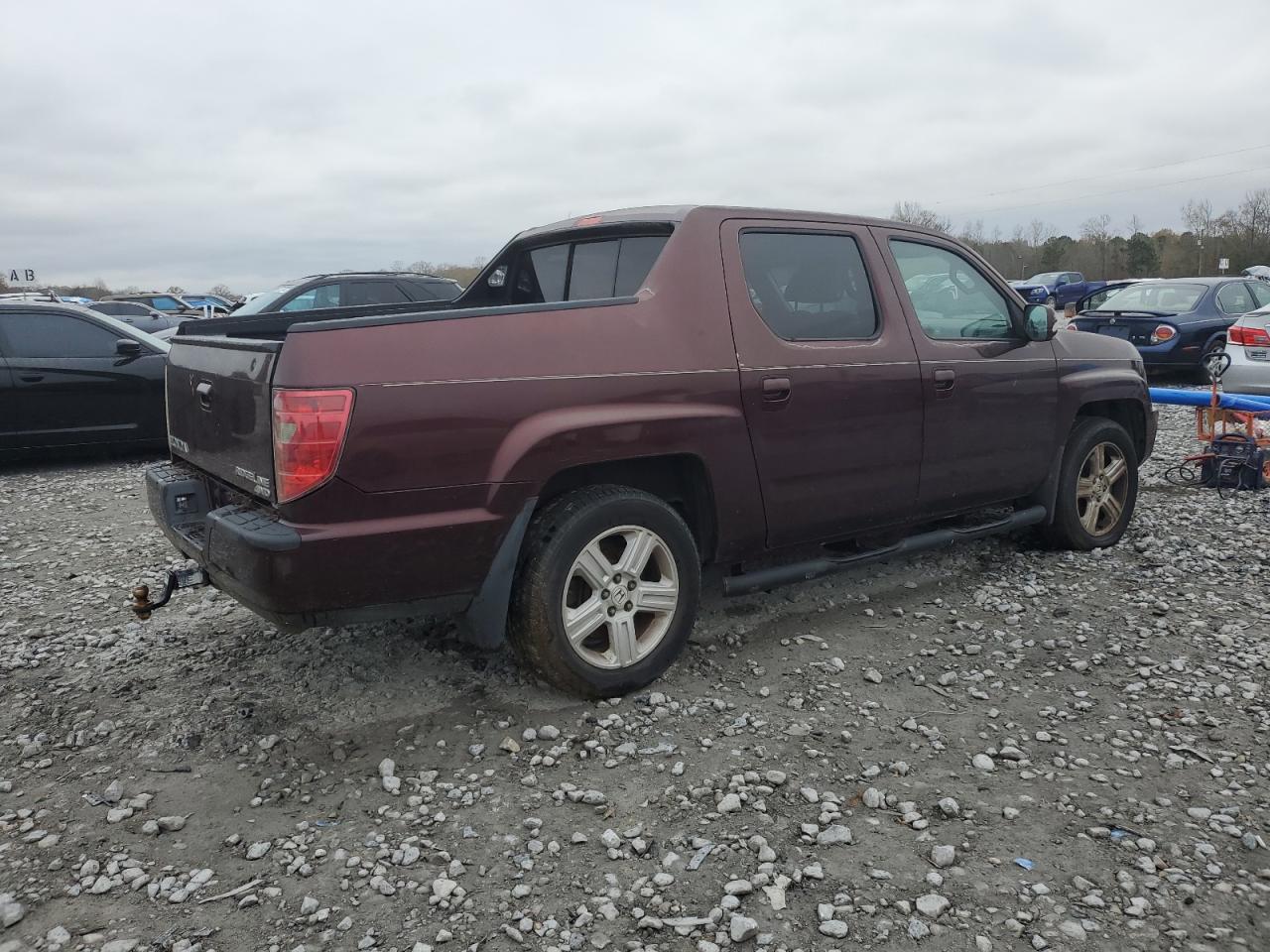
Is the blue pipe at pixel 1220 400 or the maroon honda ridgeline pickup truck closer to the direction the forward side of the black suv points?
the maroon honda ridgeline pickup truck

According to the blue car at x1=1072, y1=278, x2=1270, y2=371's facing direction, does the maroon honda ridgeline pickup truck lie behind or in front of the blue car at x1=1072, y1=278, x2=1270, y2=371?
behind

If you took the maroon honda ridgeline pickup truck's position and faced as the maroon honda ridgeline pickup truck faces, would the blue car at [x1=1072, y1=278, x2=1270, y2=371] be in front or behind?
in front

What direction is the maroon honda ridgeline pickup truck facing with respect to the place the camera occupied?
facing away from the viewer and to the right of the viewer

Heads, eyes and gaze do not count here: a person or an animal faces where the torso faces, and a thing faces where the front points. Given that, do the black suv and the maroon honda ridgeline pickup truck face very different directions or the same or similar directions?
very different directions

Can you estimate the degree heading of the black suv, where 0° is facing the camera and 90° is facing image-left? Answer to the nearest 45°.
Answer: approximately 45°

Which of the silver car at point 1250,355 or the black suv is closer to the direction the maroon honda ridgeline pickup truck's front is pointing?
the silver car

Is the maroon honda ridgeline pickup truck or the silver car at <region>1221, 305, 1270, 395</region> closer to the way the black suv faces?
the maroon honda ridgeline pickup truck

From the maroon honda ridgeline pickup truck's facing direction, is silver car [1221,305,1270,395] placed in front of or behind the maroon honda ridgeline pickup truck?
in front

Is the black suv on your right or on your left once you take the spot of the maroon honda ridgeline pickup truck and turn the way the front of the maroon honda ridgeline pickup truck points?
on your left
